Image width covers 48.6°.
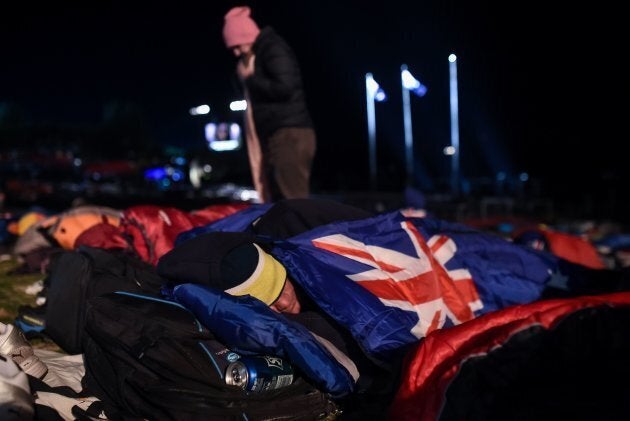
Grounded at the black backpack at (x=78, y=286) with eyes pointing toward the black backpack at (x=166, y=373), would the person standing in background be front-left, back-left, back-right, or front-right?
back-left

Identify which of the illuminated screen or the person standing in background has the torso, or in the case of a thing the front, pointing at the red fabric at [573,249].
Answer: the illuminated screen

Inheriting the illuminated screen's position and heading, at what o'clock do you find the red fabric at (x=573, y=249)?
The red fabric is roughly at 12 o'clock from the illuminated screen.

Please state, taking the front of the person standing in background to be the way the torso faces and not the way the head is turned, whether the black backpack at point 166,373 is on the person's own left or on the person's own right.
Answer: on the person's own left

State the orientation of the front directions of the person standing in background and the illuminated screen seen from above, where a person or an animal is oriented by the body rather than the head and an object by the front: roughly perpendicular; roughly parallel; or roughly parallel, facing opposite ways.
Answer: roughly perpendicular

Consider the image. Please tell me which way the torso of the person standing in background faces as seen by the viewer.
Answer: to the viewer's left

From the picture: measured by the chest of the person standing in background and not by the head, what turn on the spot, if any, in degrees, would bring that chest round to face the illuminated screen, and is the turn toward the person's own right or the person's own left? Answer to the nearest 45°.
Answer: approximately 90° to the person's own right

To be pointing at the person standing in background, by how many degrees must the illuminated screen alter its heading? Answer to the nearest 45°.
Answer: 0° — it already faces them

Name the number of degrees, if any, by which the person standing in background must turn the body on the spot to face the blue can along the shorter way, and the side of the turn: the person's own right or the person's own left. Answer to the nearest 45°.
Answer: approximately 90° to the person's own left

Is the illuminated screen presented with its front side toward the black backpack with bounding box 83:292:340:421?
yes
